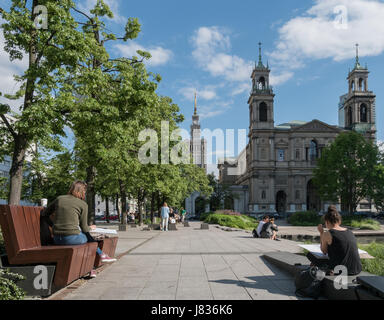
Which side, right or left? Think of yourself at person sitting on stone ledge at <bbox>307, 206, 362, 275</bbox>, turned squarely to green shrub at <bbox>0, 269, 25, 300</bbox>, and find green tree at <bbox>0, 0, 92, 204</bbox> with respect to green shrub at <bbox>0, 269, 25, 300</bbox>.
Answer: right

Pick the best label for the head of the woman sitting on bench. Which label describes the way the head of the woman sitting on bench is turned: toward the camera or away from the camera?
away from the camera

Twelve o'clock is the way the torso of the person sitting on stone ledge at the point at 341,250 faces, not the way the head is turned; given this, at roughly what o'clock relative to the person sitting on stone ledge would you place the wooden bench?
The wooden bench is roughly at 10 o'clock from the person sitting on stone ledge.

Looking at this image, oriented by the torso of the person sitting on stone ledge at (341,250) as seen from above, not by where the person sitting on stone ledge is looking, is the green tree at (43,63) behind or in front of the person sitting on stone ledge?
in front

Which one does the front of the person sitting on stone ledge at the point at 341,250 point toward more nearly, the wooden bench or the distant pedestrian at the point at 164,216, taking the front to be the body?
the distant pedestrian

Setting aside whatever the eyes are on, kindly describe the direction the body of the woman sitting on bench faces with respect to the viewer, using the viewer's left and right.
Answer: facing away from the viewer and to the right of the viewer

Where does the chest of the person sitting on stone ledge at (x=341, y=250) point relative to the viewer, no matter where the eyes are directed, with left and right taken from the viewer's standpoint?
facing away from the viewer and to the left of the viewer

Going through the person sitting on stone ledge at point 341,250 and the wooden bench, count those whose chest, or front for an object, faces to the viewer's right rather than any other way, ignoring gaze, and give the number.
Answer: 1

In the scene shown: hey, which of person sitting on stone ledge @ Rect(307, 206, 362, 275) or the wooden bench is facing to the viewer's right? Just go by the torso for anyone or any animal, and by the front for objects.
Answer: the wooden bench

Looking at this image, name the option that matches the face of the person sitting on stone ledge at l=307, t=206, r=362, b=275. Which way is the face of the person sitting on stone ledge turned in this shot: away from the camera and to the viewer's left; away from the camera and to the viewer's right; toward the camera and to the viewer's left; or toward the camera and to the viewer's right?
away from the camera and to the viewer's left

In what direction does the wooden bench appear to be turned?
to the viewer's right

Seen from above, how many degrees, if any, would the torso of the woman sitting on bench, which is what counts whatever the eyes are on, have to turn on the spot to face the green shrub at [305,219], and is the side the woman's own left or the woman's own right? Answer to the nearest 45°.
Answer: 0° — they already face it

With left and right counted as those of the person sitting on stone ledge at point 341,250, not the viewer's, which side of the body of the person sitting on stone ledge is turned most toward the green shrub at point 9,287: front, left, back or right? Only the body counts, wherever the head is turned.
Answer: left
